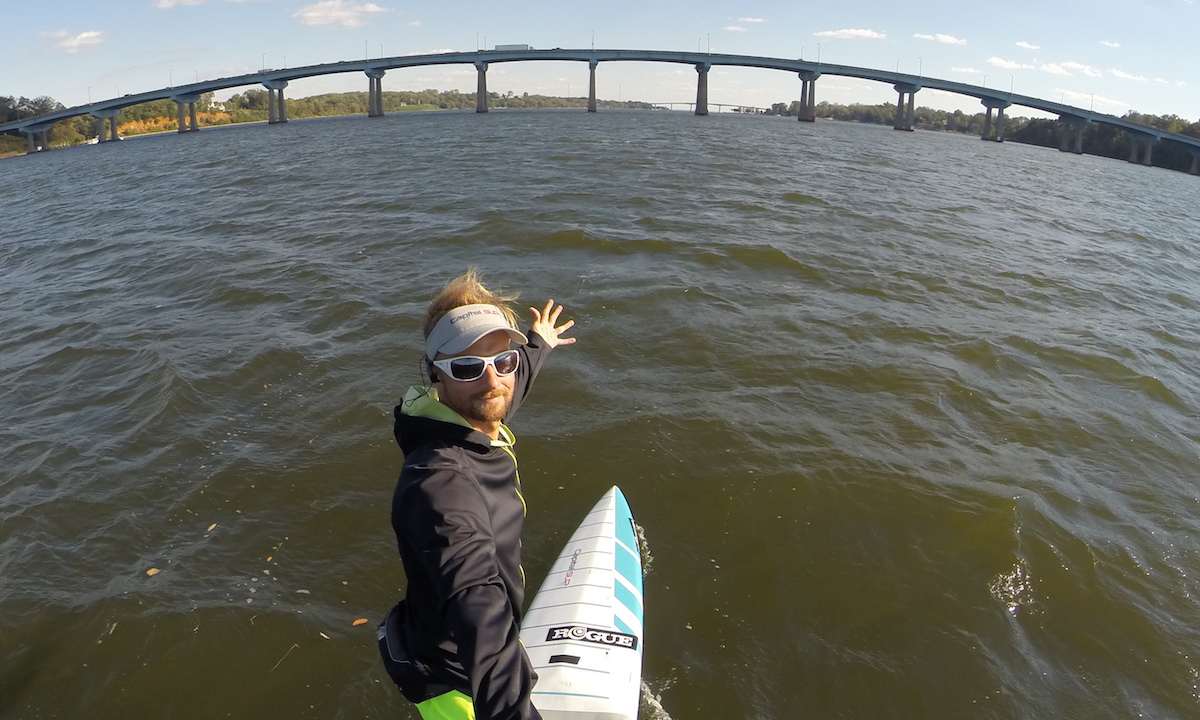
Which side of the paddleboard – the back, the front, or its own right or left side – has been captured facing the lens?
back
